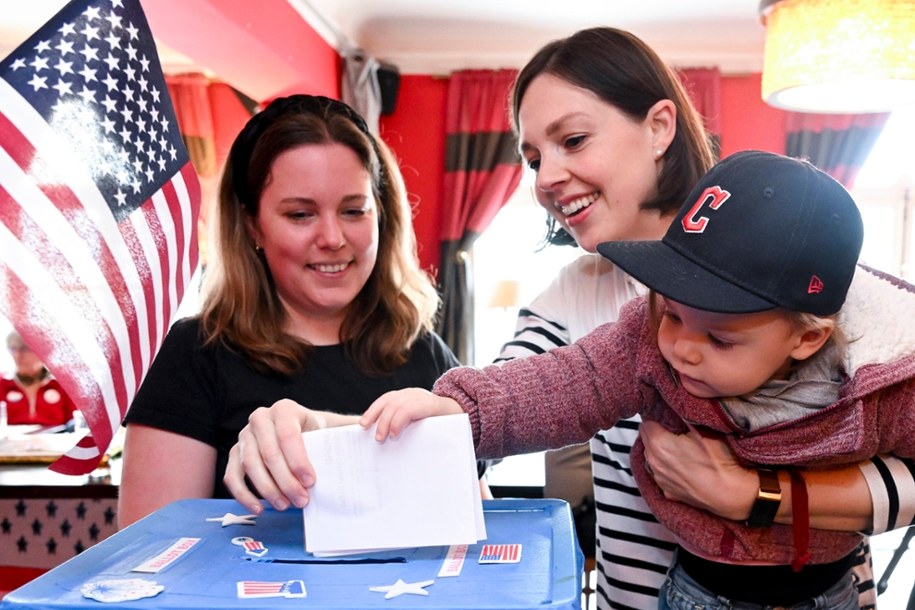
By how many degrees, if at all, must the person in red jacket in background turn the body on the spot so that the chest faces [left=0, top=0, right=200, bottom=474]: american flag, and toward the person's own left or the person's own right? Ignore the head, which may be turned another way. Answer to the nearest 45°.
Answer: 0° — they already face it

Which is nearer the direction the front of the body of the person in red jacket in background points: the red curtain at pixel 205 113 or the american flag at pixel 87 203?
the american flag

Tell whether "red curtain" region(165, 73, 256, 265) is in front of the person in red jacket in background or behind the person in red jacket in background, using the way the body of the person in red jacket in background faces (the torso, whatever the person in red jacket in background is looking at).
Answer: behind

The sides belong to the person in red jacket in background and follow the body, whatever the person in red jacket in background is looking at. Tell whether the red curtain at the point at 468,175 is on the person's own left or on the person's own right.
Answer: on the person's own left

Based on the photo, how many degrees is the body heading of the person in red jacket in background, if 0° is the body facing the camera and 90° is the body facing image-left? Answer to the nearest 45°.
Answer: approximately 0°

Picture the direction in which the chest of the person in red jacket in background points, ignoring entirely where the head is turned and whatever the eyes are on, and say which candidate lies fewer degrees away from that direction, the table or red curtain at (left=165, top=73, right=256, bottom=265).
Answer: the table

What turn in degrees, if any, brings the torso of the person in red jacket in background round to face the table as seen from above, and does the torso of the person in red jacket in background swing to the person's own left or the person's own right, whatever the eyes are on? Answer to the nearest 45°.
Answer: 0° — they already face it

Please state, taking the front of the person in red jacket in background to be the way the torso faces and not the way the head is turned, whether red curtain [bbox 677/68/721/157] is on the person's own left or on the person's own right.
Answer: on the person's own left

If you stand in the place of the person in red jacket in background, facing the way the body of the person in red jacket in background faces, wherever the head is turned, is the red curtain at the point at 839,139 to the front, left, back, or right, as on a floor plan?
left

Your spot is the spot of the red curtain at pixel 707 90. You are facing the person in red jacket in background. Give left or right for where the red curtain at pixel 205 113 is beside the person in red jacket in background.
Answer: right
